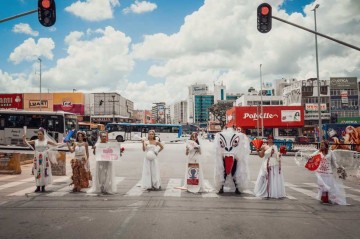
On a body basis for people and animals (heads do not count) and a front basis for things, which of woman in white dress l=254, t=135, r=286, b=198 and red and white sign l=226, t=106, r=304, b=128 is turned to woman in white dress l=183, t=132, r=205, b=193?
the red and white sign

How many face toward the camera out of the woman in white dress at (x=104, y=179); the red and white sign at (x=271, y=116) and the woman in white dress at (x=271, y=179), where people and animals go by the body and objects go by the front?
3

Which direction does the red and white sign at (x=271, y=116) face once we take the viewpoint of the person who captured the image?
facing the viewer

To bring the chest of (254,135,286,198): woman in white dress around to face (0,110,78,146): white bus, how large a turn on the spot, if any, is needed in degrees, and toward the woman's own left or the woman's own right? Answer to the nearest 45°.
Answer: approximately 135° to the woman's own right

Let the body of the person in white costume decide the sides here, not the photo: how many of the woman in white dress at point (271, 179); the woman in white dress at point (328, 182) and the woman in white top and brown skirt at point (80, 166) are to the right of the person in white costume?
1

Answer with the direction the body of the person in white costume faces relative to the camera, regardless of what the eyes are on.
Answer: toward the camera

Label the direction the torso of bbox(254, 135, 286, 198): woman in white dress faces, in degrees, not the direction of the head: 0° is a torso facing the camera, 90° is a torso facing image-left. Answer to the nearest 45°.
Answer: approximately 0°

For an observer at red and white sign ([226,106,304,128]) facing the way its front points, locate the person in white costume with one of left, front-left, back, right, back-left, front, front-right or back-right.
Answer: front

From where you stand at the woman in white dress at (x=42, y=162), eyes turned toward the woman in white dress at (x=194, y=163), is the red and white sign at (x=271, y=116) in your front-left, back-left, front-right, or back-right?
front-left

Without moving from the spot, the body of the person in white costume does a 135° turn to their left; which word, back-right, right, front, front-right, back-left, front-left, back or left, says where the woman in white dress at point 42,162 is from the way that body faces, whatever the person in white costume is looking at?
back-left

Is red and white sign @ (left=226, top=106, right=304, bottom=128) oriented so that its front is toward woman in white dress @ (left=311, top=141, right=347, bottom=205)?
yes
